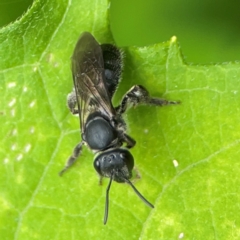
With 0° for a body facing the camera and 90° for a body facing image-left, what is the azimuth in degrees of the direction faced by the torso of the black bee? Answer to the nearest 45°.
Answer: approximately 0°
